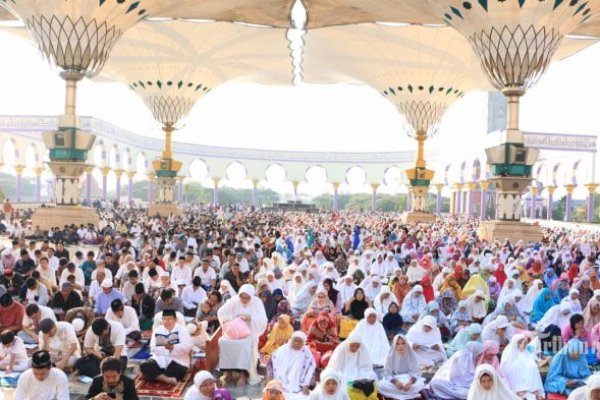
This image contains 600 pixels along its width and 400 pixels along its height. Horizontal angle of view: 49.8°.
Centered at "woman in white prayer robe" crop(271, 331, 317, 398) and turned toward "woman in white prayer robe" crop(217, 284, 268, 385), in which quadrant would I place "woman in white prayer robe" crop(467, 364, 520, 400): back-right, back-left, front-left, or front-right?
back-right

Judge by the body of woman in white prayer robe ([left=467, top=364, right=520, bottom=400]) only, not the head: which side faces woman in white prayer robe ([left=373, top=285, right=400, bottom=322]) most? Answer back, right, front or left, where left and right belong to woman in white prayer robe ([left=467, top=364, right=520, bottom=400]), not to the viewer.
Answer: back

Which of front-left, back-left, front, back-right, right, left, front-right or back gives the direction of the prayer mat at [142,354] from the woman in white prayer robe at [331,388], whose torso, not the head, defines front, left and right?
back-right

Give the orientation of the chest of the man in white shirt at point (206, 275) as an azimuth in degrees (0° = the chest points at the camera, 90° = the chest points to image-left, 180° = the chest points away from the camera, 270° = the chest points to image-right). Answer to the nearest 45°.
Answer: approximately 0°

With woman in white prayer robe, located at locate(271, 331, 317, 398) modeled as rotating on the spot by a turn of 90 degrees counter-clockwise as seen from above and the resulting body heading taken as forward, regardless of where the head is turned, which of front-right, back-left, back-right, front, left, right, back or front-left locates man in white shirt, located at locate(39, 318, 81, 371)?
back

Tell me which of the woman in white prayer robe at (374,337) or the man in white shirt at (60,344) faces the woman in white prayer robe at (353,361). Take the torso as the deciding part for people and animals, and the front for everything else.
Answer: the woman in white prayer robe at (374,337)

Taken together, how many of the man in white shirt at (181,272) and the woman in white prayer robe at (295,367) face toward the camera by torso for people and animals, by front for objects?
2

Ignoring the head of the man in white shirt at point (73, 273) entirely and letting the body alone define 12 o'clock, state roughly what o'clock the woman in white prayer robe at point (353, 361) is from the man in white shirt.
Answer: The woman in white prayer robe is roughly at 11 o'clock from the man in white shirt.

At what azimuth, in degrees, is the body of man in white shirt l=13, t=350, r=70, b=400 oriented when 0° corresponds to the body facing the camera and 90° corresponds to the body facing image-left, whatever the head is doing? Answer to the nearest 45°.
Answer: approximately 0°

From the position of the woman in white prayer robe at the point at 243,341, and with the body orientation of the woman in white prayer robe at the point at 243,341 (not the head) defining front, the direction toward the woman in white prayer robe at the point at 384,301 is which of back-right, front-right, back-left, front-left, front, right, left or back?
back
